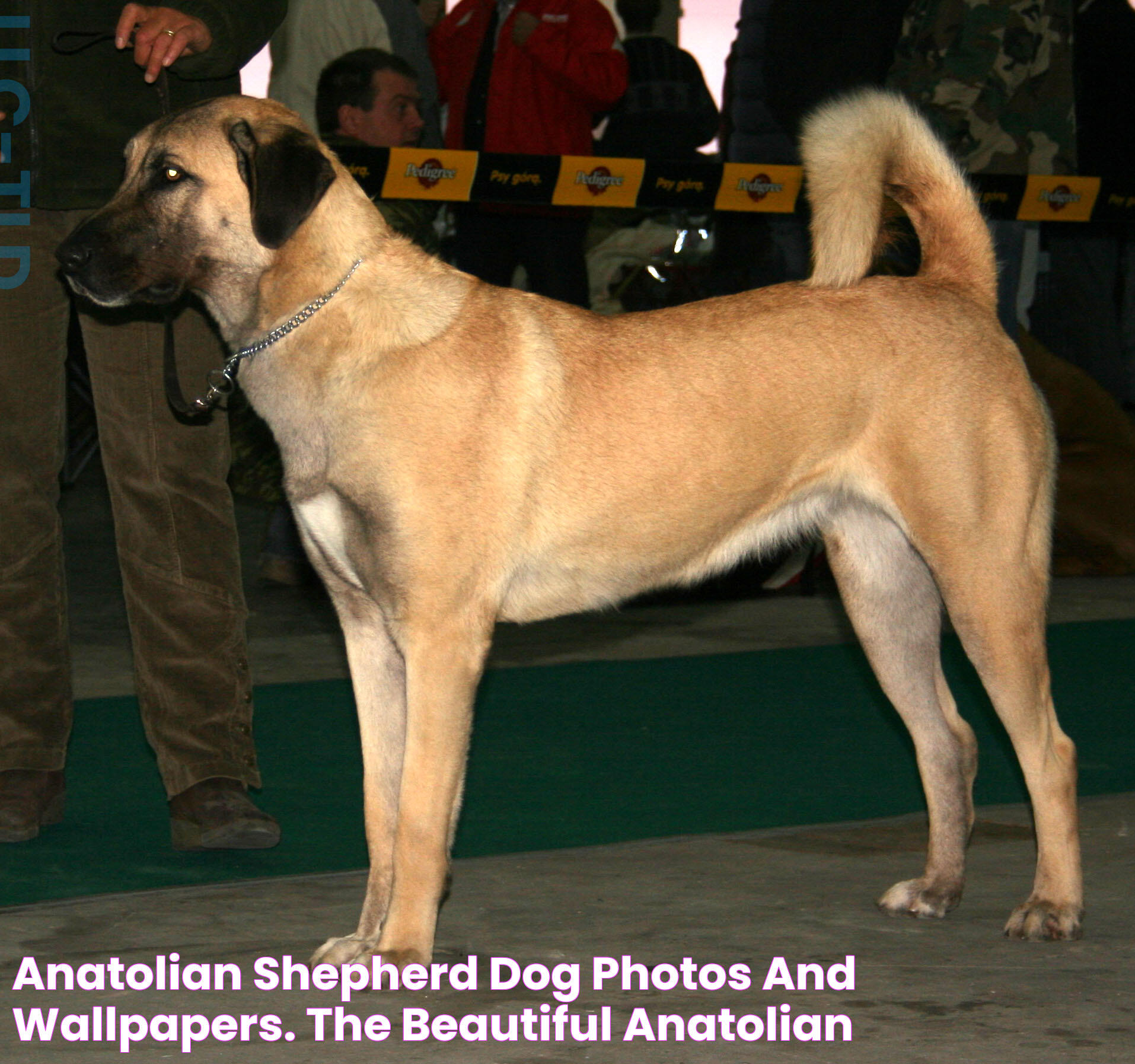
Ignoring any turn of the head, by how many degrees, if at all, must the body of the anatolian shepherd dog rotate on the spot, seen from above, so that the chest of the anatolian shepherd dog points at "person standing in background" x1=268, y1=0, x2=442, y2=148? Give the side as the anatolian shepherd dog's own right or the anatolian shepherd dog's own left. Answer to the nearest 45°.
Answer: approximately 90° to the anatolian shepherd dog's own right

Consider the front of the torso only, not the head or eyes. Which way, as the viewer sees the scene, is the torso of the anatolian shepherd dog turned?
to the viewer's left

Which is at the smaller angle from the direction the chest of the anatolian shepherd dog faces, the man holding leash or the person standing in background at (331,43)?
the man holding leash

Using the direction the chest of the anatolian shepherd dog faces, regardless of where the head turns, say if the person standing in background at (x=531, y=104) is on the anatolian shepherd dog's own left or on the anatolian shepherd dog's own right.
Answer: on the anatolian shepherd dog's own right

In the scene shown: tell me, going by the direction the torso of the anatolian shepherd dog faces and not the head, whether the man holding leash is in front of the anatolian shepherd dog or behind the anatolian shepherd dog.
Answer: in front
